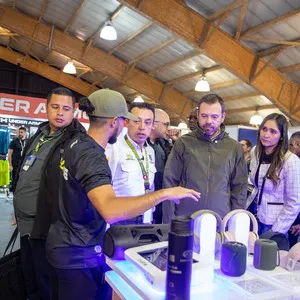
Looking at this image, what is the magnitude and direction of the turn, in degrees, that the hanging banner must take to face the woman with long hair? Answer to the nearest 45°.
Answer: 0° — it already faces them

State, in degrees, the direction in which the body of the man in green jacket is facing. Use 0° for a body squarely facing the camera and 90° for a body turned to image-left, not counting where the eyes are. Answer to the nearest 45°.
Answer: approximately 0°

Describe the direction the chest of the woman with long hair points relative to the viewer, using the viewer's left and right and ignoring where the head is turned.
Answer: facing the viewer and to the left of the viewer

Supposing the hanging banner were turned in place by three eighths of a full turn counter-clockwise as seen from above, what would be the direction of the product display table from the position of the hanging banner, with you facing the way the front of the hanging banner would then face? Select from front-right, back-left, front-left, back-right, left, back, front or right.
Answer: back-right

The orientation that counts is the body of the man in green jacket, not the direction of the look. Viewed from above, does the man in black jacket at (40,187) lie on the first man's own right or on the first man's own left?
on the first man's own right

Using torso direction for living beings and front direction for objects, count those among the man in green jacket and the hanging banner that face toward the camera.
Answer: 2

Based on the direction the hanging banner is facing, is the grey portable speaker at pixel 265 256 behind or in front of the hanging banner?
in front

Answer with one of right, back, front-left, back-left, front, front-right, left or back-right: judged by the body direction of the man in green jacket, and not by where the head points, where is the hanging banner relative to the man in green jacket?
back-right

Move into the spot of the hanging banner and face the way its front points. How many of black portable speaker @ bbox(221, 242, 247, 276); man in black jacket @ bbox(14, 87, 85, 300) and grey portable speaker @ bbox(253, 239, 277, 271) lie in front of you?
3

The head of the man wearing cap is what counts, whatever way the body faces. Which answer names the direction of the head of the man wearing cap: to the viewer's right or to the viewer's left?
to the viewer's right

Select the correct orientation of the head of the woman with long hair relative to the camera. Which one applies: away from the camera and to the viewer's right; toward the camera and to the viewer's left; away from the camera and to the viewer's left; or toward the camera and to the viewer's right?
toward the camera and to the viewer's left

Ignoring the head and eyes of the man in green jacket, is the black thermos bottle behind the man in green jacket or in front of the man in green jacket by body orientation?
in front
